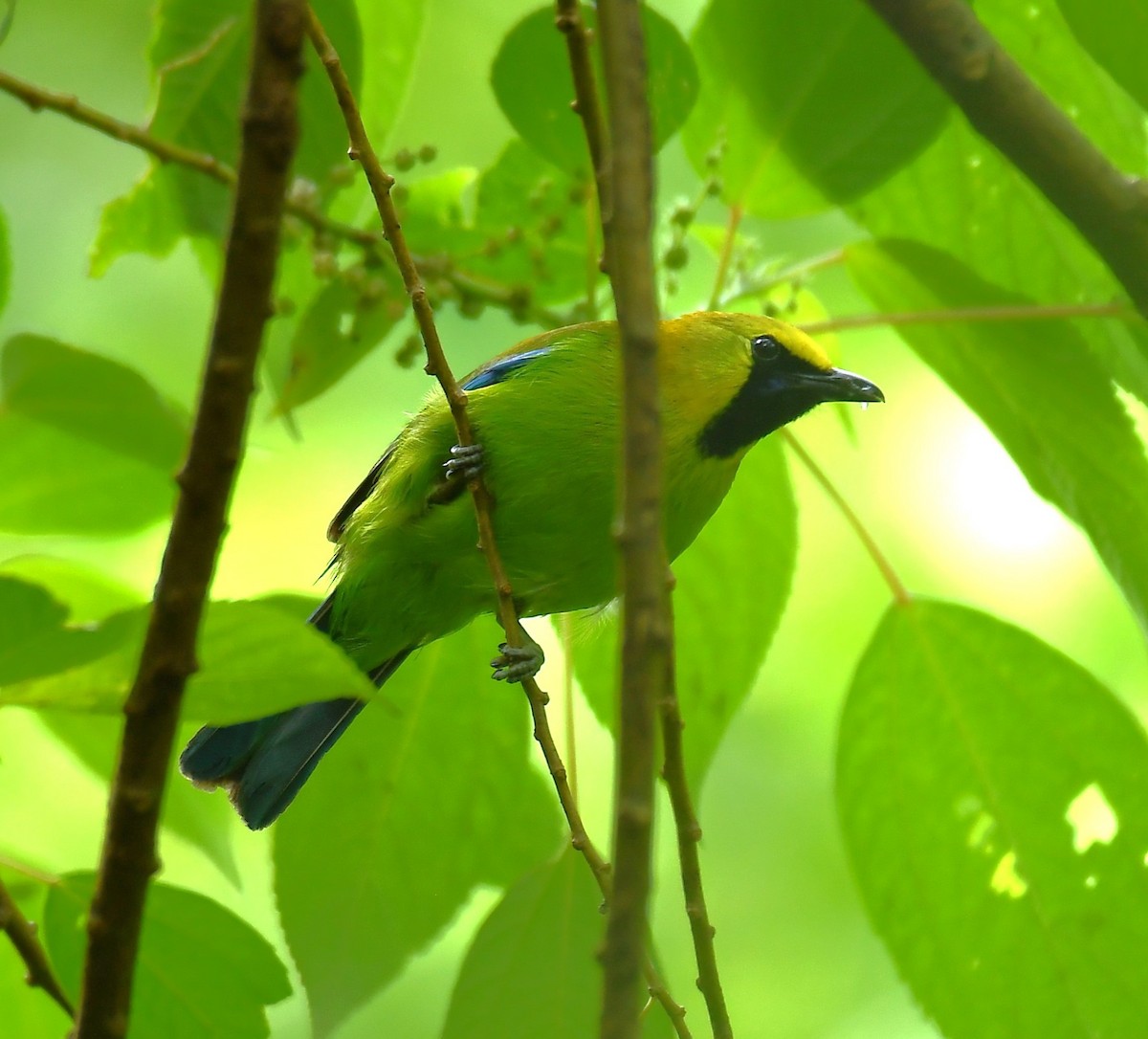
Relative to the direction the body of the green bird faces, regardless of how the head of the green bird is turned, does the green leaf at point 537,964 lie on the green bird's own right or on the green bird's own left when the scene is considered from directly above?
on the green bird's own right

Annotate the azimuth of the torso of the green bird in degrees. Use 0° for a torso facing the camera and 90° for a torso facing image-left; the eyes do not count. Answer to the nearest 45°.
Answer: approximately 270°

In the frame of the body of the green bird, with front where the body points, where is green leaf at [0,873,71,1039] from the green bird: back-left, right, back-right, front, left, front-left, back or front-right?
back-right

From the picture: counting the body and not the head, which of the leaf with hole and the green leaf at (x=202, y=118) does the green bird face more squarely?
the leaf with hole

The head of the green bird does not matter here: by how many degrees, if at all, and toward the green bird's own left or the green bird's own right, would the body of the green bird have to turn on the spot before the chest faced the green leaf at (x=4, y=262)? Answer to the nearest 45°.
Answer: approximately 135° to the green bird's own right

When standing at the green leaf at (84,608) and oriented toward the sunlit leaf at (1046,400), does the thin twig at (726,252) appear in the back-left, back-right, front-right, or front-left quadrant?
front-left
